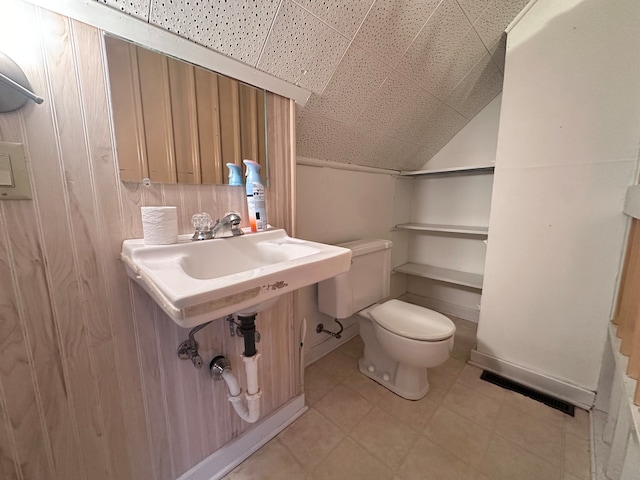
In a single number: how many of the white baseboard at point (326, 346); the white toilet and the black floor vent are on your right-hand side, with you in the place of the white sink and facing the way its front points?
0

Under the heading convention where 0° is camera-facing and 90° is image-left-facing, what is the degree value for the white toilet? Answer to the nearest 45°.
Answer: approximately 315°

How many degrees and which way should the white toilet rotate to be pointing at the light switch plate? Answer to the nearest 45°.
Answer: approximately 90° to its right

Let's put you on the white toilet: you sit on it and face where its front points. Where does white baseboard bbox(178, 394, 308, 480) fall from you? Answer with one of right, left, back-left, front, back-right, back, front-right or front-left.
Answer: right

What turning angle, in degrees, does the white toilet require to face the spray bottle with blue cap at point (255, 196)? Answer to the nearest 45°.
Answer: approximately 90° to its right

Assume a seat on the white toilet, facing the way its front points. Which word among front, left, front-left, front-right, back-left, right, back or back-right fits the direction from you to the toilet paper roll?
right

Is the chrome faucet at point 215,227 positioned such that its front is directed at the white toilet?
no

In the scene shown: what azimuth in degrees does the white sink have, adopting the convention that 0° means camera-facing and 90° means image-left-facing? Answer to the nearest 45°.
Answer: approximately 315°

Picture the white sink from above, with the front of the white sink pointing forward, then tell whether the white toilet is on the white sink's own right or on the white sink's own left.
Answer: on the white sink's own left

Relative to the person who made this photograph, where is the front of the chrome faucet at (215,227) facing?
facing the viewer and to the right of the viewer

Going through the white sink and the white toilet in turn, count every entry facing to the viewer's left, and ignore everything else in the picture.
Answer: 0

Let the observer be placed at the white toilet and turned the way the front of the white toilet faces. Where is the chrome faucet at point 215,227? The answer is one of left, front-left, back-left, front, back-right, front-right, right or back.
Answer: right
